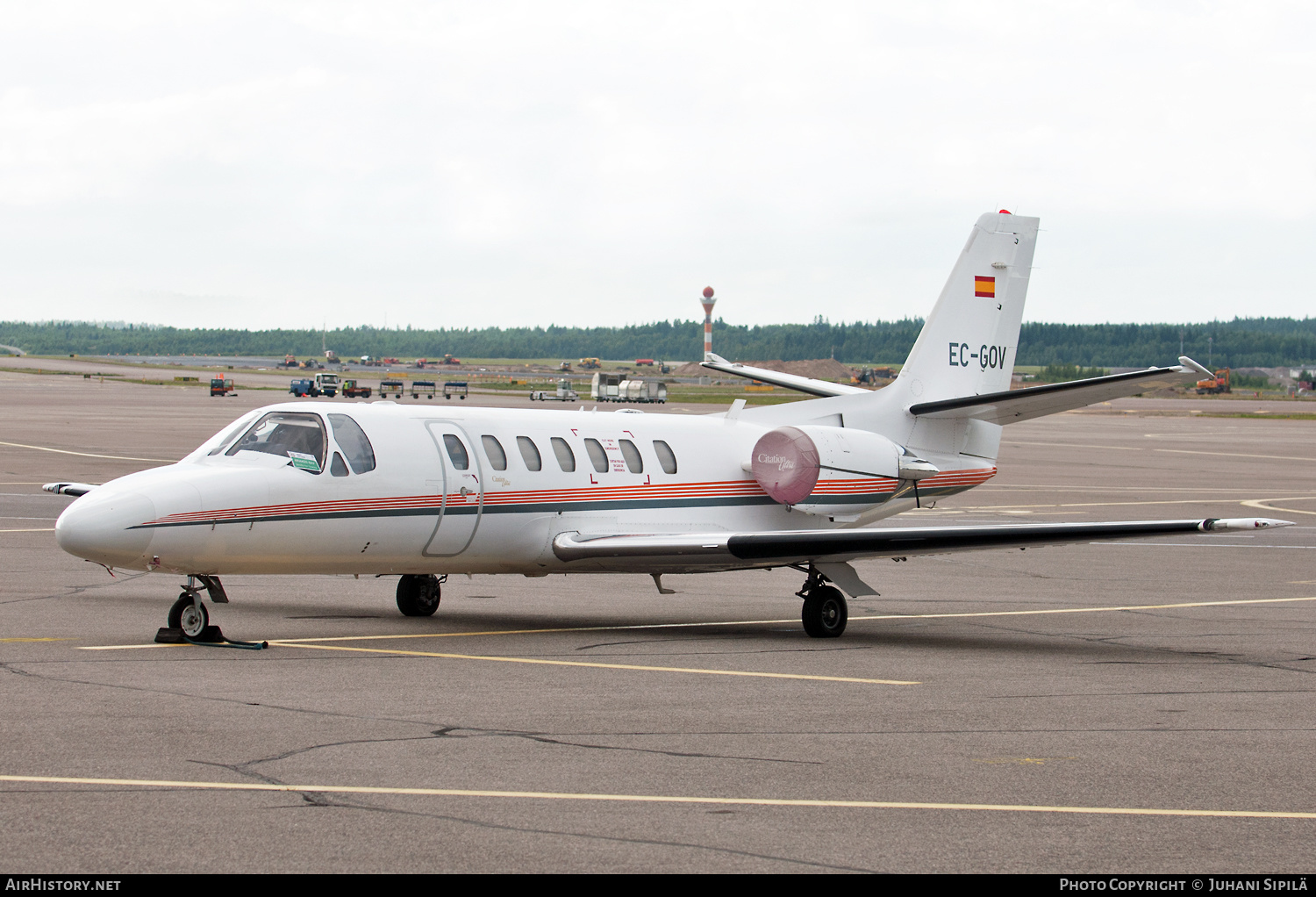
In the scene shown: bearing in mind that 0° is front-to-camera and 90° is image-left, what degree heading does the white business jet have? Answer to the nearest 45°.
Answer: approximately 45°

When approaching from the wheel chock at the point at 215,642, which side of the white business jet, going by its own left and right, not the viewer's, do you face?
front
